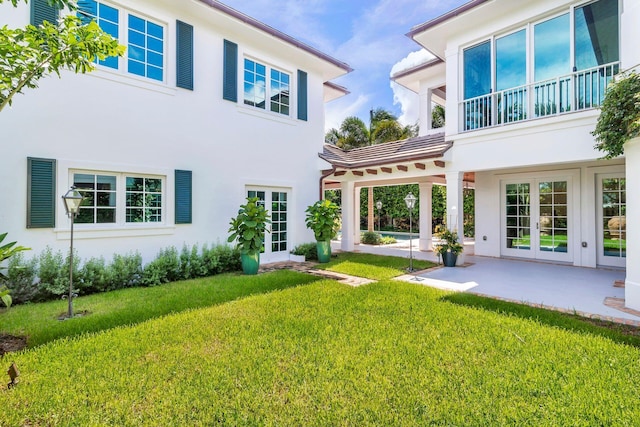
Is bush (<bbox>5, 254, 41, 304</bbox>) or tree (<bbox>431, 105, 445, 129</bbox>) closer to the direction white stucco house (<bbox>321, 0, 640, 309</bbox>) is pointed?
the bush

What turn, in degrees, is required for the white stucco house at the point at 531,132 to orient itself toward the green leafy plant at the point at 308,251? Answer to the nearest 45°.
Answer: approximately 45° to its right

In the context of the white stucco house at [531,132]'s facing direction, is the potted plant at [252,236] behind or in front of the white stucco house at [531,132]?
in front

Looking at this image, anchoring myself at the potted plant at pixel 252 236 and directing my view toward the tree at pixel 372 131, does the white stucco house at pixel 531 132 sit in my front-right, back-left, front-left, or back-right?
front-right

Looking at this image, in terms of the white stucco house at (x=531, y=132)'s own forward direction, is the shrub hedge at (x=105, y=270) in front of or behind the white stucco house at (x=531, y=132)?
in front

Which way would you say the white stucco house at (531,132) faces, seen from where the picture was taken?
facing the viewer and to the left of the viewer

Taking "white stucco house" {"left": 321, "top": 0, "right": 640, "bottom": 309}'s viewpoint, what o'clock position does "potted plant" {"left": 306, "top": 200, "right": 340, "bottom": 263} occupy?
The potted plant is roughly at 1 o'clock from the white stucco house.

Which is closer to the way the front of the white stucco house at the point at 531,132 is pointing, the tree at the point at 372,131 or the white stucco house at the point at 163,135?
the white stucco house

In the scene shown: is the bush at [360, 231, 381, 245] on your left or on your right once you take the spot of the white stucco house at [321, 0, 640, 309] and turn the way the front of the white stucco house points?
on your right

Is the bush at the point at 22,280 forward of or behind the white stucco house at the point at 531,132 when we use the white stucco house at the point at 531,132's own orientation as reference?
forward

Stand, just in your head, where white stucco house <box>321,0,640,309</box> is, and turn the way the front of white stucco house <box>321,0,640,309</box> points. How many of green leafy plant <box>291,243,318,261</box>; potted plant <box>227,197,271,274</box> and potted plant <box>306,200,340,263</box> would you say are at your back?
0
